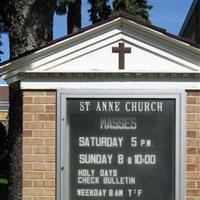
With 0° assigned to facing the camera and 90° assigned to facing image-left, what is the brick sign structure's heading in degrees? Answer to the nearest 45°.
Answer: approximately 0°

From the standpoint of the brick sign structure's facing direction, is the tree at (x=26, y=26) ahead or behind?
behind

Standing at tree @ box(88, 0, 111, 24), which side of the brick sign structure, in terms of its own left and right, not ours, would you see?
back

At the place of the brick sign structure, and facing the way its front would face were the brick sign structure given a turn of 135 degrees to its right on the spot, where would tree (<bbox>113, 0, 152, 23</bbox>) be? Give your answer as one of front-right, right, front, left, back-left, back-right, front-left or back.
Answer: front-right

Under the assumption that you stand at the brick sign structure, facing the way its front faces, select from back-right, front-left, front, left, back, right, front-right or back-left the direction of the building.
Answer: back

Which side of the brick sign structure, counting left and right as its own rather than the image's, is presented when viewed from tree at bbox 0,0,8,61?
back

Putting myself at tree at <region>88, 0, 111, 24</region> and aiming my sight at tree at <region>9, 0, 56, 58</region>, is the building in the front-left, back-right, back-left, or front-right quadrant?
back-left

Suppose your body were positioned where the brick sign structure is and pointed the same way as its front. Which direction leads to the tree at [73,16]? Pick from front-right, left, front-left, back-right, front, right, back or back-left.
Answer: back
